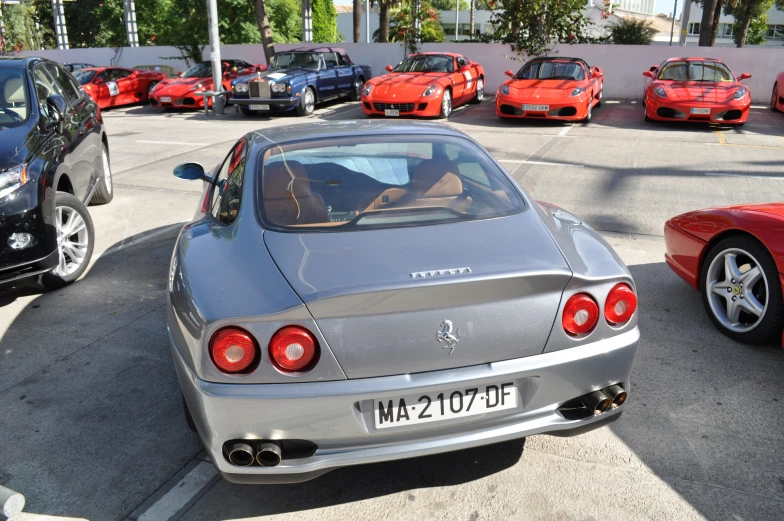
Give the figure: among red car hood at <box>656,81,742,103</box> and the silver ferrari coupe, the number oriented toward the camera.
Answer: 1

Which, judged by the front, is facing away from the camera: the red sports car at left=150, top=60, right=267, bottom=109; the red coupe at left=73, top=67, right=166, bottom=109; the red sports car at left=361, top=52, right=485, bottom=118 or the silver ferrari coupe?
the silver ferrari coupe

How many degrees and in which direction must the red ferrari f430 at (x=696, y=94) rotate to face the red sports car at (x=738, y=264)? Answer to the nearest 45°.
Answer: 0° — it already faces it

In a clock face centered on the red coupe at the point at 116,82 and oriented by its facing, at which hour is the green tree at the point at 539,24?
The green tree is roughly at 8 o'clock from the red coupe.

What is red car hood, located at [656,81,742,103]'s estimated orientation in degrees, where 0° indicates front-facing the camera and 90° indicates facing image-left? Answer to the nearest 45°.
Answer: approximately 0°

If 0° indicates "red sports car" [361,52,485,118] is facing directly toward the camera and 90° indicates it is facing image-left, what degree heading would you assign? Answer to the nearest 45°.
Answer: approximately 45°

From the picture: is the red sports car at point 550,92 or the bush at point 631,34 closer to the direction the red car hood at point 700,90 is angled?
the red sports car

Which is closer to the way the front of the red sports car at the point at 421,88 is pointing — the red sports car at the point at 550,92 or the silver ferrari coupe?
the silver ferrari coupe

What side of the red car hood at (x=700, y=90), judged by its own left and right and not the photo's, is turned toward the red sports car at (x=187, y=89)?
right

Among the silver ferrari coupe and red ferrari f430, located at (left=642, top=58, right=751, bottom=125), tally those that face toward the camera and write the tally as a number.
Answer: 1

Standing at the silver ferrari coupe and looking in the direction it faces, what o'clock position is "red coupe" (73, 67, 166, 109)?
The red coupe is roughly at 11 o'clock from the silver ferrari coupe.

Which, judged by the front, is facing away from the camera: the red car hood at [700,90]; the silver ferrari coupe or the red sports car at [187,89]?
the silver ferrari coupe

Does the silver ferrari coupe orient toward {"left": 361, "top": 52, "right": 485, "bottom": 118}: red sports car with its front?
yes

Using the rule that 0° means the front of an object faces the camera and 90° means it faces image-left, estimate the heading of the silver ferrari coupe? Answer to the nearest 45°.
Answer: approximately 180°

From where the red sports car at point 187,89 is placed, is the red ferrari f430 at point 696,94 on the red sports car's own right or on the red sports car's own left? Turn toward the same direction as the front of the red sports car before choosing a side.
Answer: on the red sports car's own left
